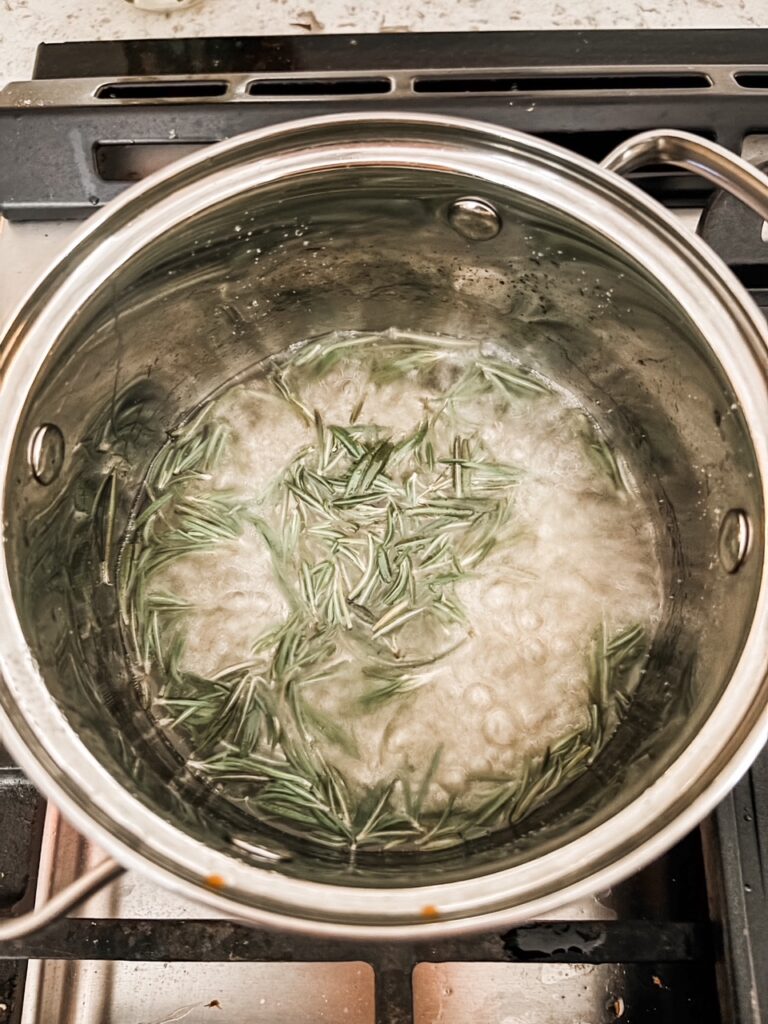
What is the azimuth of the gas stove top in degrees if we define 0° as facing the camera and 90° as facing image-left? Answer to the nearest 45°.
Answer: approximately 0°
